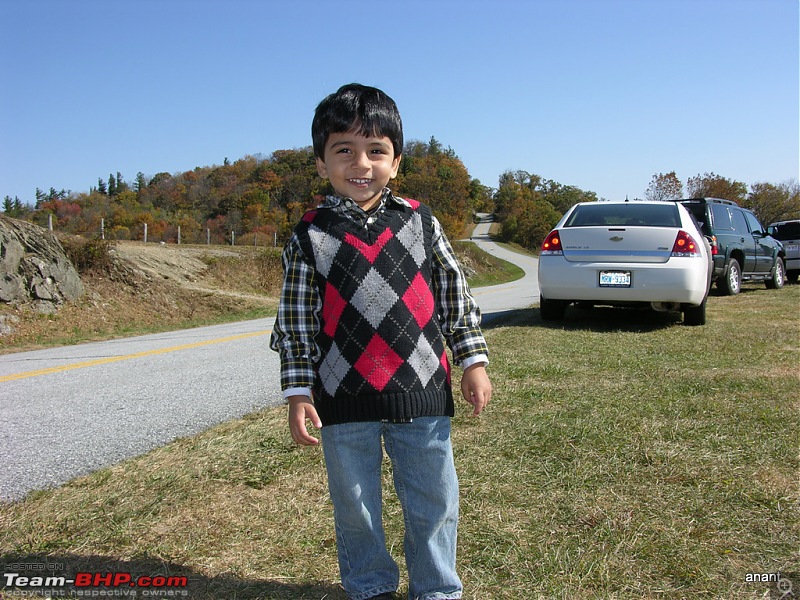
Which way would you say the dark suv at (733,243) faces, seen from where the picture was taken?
facing away from the viewer and to the right of the viewer

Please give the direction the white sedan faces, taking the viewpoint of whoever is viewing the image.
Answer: facing away from the viewer

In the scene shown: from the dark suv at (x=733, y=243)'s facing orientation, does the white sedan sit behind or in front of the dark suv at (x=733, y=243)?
behind

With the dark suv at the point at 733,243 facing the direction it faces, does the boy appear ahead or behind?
behind

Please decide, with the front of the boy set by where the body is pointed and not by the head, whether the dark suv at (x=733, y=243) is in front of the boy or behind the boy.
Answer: behind

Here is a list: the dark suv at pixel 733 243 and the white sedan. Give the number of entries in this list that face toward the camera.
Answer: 0

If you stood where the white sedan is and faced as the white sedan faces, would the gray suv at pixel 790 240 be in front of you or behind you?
in front

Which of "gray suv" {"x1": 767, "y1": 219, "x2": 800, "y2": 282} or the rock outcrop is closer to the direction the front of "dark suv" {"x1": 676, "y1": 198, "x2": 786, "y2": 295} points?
the gray suv

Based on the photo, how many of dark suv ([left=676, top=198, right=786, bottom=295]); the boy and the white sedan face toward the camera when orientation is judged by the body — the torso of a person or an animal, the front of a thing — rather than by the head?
1

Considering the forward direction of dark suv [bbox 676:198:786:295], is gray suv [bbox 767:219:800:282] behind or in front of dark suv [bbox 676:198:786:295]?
in front

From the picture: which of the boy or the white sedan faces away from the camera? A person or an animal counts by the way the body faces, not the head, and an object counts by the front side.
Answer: the white sedan
